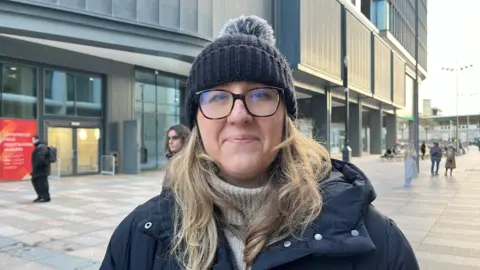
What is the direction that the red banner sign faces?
toward the camera

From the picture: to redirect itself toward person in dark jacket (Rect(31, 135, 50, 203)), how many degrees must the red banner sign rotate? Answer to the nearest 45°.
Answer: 0° — it already faces them

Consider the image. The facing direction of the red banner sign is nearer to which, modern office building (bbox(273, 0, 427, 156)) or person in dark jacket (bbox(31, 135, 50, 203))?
the person in dark jacket

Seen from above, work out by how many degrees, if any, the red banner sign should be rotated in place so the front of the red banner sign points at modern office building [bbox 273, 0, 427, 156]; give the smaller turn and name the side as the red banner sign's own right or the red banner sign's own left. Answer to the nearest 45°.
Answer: approximately 90° to the red banner sign's own left

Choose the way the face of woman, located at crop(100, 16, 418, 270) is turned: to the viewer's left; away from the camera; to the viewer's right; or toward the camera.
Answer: toward the camera

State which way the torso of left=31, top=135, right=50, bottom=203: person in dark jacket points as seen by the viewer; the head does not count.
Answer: to the viewer's left

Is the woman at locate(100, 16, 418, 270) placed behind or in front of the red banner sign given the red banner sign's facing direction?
in front

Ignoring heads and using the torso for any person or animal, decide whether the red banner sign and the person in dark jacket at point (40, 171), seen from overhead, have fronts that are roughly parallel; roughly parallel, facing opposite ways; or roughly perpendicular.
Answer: roughly perpendicular

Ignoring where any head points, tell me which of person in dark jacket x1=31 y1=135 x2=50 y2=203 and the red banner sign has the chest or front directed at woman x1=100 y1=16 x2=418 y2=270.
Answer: the red banner sign

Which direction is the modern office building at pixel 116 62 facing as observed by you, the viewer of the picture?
facing the viewer and to the right of the viewer
